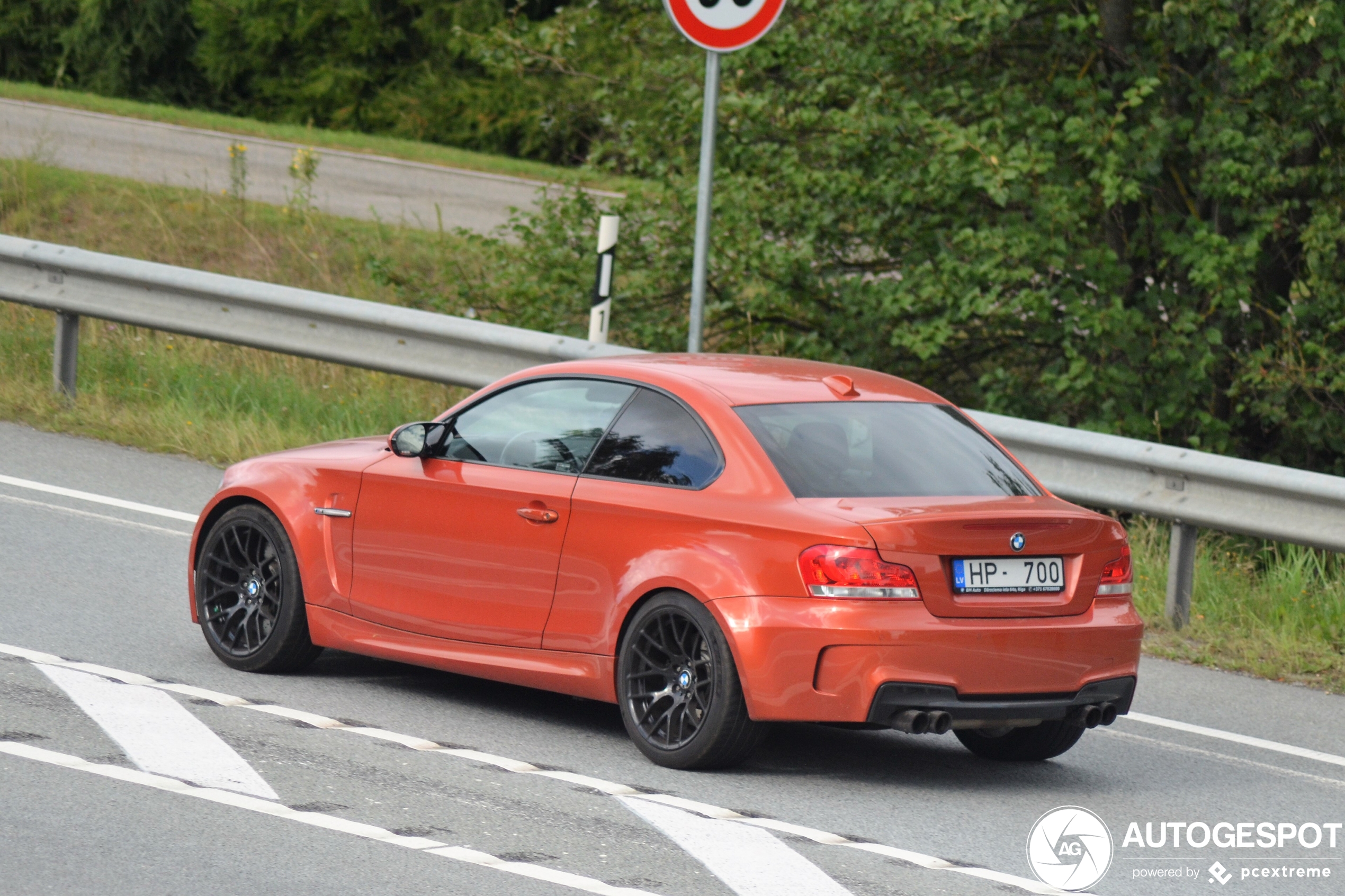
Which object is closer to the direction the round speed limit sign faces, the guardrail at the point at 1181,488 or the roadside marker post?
the guardrail

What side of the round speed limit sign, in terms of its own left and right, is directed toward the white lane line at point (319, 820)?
front

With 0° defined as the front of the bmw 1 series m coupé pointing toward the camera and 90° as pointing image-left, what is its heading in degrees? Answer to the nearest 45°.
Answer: approximately 135°

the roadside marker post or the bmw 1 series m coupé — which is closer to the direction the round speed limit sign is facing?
the bmw 1 series m coupé

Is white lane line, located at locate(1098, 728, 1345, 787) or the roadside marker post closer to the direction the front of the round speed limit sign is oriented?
the white lane line

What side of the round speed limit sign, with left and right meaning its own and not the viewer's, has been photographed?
front

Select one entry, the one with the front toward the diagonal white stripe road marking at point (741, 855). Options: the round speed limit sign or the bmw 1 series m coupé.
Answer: the round speed limit sign

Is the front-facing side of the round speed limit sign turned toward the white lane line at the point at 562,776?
yes

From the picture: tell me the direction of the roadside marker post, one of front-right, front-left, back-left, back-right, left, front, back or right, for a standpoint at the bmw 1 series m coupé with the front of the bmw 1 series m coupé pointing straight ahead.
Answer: front-right

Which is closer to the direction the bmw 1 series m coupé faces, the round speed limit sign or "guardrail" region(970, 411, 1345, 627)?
the round speed limit sign

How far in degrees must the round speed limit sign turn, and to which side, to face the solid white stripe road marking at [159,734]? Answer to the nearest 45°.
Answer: approximately 45° to its right

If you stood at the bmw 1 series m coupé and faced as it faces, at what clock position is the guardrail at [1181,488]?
The guardrail is roughly at 3 o'clock from the bmw 1 series m coupé.

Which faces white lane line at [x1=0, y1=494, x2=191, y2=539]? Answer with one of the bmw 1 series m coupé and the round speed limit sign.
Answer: the bmw 1 series m coupé

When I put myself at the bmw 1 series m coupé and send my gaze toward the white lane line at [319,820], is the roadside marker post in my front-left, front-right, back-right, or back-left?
back-right

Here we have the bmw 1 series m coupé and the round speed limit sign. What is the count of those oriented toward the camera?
1

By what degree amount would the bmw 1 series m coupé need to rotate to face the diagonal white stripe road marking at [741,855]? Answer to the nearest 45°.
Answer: approximately 135° to its left
